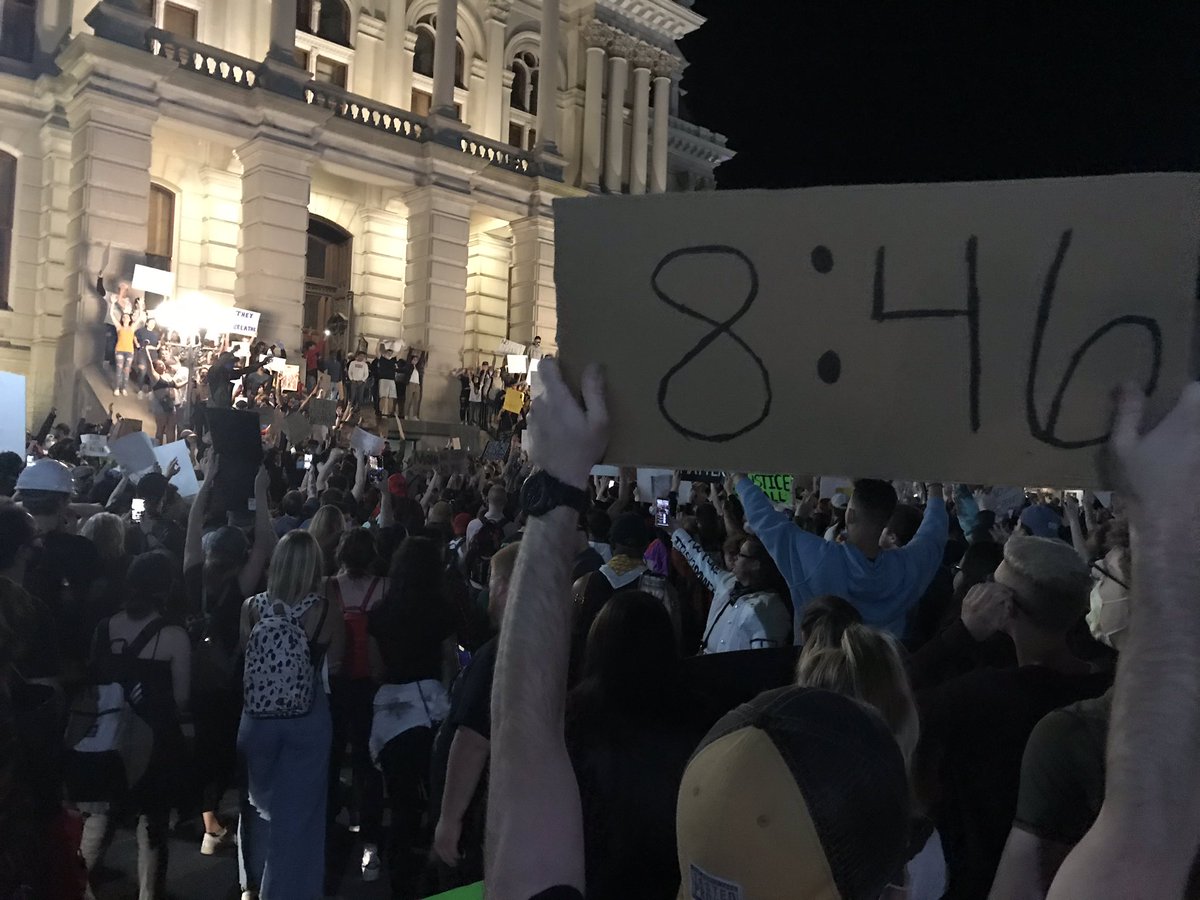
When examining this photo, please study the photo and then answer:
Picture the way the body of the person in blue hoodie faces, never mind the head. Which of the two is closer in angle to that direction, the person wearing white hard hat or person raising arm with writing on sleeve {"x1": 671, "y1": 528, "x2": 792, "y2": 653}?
the person raising arm with writing on sleeve

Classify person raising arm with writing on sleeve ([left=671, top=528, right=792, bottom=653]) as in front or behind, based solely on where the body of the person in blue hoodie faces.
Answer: in front
